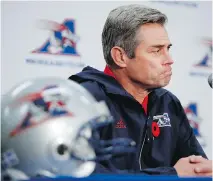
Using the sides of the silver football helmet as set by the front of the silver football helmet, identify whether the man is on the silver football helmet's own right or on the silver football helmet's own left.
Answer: on the silver football helmet's own left

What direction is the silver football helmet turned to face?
to the viewer's right

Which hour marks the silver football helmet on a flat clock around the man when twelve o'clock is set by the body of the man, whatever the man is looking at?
The silver football helmet is roughly at 2 o'clock from the man.

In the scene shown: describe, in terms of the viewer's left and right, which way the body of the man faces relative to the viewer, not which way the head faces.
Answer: facing the viewer and to the right of the viewer

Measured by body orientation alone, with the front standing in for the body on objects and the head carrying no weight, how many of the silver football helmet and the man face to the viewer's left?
0
